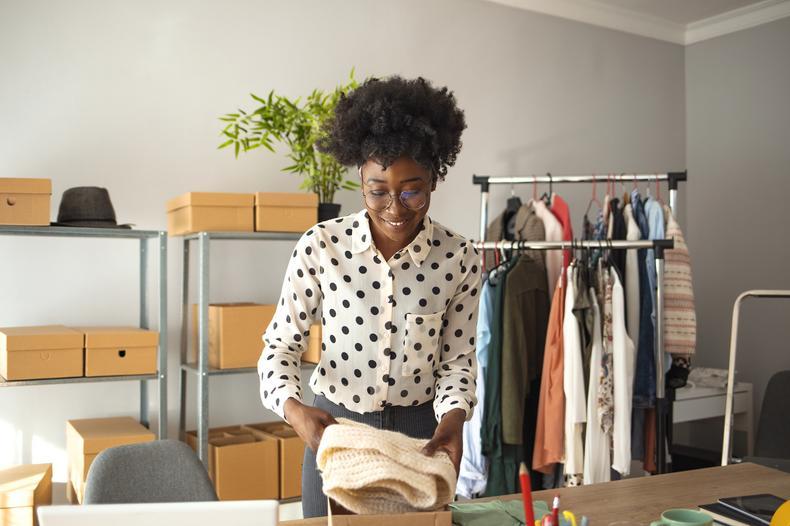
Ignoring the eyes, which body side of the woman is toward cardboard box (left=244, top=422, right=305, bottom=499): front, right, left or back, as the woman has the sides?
back

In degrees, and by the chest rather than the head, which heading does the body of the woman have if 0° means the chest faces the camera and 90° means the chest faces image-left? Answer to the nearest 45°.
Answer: approximately 0°

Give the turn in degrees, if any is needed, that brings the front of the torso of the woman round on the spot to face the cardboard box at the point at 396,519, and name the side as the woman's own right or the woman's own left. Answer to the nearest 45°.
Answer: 0° — they already face it

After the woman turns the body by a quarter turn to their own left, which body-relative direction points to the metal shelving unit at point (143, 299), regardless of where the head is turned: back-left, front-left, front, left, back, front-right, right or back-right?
back-left

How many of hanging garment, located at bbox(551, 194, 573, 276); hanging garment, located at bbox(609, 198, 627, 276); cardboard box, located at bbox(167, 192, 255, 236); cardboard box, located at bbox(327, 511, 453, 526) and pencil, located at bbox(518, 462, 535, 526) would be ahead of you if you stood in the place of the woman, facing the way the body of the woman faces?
2

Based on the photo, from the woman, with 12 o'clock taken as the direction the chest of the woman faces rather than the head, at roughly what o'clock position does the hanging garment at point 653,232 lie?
The hanging garment is roughly at 7 o'clock from the woman.

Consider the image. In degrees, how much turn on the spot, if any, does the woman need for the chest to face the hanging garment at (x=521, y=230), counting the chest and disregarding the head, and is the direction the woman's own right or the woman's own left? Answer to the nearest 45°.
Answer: approximately 180°

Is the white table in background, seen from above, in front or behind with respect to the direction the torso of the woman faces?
behind

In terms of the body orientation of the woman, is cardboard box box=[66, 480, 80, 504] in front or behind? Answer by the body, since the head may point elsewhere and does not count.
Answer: behind

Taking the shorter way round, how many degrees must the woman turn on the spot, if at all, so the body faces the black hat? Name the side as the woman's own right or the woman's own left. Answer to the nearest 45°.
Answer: approximately 135° to the woman's own right

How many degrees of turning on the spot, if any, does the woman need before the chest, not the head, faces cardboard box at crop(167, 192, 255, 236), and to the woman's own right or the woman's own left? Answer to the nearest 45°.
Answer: approximately 135° to the woman's own right

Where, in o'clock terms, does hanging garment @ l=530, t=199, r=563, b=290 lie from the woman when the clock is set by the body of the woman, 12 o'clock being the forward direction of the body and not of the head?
The hanging garment is roughly at 7 o'clock from the woman.

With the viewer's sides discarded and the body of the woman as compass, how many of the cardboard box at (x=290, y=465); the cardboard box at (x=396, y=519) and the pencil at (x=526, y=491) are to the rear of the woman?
1

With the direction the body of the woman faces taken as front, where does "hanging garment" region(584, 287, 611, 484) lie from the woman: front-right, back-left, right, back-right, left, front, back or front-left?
back-left

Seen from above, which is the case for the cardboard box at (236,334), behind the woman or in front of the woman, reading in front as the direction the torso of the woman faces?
behind
